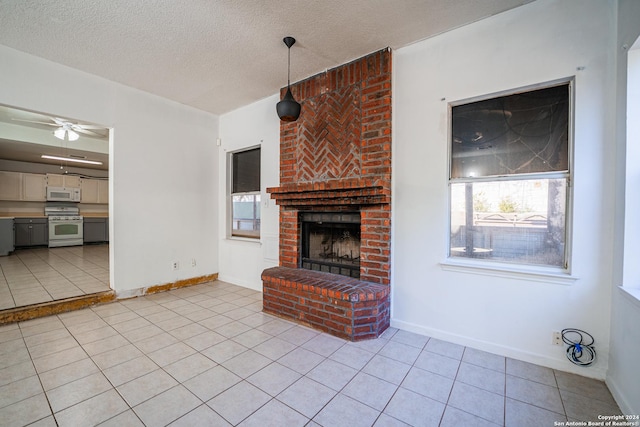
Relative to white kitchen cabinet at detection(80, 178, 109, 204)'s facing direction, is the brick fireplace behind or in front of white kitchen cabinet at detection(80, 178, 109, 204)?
in front

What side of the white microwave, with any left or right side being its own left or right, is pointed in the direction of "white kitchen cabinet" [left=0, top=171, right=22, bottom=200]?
right

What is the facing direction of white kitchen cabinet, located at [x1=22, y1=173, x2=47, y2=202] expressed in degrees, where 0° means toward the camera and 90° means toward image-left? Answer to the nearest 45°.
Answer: approximately 0°

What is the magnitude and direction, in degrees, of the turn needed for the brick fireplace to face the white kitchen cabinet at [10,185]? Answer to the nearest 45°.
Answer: approximately 90° to its right

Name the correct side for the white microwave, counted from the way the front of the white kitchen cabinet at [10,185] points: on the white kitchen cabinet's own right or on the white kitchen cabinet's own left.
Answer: on the white kitchen cabinet's own left

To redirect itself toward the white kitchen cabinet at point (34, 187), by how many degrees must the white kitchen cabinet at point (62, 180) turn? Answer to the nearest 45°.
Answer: approximately 90° to its right

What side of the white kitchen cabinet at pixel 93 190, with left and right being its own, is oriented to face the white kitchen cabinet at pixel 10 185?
right

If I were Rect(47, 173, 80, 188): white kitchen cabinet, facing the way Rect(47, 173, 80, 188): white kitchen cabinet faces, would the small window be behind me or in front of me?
in front

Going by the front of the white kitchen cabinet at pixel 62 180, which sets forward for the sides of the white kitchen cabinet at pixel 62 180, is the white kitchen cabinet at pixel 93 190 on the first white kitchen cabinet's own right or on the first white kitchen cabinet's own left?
on the first white kitchen cabinet's own left

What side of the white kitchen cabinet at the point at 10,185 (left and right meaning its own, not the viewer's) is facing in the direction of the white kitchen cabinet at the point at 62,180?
left
